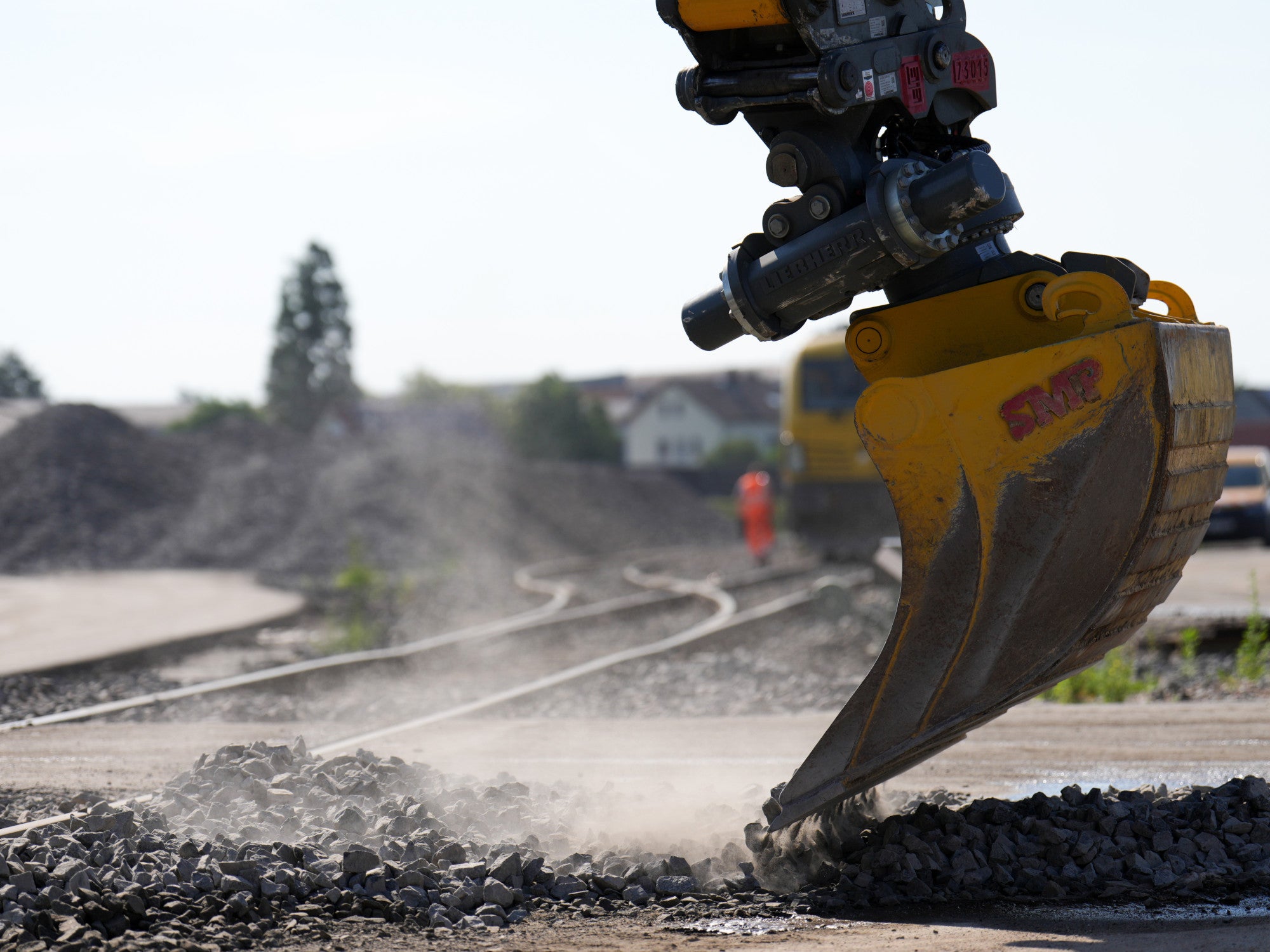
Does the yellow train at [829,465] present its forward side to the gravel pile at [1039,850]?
yes

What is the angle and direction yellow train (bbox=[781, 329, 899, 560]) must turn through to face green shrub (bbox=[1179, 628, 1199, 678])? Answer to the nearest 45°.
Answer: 0° — it already faces it

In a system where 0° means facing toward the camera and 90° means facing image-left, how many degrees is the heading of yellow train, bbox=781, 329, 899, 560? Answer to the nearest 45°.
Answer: approximately 0°

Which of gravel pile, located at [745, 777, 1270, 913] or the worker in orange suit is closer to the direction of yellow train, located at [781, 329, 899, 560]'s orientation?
the gravel pile

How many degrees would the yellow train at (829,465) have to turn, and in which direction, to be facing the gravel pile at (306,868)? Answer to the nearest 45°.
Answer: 0° — it already faces it

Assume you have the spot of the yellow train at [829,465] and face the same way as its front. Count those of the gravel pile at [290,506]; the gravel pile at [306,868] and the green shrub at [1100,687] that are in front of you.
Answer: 2

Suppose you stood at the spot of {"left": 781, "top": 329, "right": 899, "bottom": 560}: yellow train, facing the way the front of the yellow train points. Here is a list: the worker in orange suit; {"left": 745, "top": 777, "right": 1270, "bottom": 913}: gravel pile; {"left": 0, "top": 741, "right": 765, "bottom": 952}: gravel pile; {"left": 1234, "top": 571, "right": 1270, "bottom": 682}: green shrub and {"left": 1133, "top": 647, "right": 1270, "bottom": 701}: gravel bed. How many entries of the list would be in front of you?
4

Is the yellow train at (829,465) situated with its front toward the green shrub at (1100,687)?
yes
